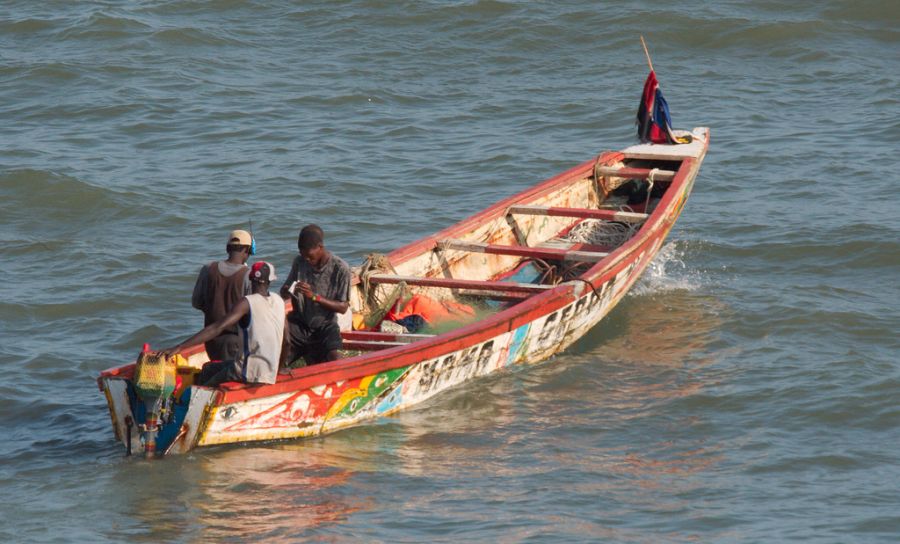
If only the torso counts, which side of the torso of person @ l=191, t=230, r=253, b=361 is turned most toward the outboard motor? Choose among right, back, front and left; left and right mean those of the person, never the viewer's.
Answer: back

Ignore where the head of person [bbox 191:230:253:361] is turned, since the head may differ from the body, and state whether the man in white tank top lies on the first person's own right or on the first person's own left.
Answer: on the first person's own right

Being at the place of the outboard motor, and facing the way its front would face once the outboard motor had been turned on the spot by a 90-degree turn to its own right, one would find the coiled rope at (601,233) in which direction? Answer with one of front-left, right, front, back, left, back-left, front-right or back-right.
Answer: left

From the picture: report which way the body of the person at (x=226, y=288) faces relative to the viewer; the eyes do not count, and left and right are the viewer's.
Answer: facing away from the viewer and to the right of the viewer

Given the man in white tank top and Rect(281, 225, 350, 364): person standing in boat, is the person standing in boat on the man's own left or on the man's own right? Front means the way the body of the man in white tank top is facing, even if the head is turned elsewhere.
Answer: on the man's own right

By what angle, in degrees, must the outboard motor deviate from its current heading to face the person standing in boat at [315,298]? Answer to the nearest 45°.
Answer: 0° — it already faces them

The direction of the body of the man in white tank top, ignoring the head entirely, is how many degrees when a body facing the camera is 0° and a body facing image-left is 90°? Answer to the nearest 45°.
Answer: approximately 135°

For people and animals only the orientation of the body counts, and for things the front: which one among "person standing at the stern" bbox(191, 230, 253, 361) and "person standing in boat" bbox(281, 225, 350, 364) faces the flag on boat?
"person standing at the stern" bbox(191, 230, 253, 361)

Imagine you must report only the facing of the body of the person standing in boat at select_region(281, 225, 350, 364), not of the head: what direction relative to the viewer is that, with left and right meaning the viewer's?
facing the viewer and to the left of the viewer

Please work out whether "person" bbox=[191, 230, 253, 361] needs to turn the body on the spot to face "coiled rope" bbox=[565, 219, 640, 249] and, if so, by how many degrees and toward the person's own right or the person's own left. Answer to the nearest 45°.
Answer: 0° — they already face it

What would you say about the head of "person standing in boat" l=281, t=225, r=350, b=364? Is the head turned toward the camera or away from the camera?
toward the camera

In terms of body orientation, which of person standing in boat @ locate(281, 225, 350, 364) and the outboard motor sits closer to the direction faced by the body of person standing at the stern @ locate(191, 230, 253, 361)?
the person standing in boat

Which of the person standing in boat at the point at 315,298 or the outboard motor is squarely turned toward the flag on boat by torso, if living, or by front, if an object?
the outboard motor

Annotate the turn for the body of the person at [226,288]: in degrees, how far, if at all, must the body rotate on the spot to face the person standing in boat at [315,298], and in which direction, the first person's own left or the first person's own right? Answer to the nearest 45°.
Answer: approximately 45° to the first person's own right

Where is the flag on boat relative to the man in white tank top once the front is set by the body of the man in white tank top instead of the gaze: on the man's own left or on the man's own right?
on the man's own right
